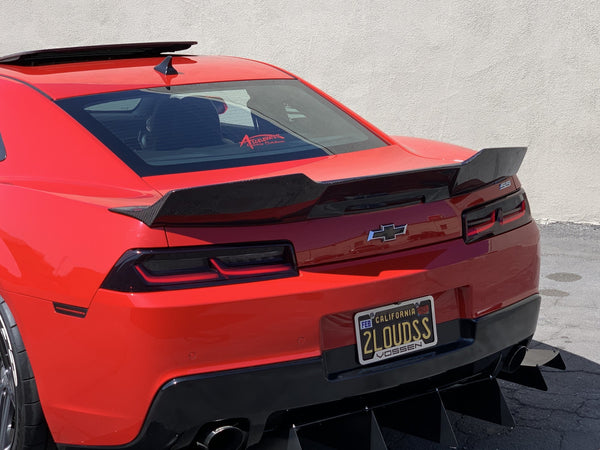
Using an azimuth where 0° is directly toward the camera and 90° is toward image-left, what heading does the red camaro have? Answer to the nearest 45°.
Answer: approximately 135°
